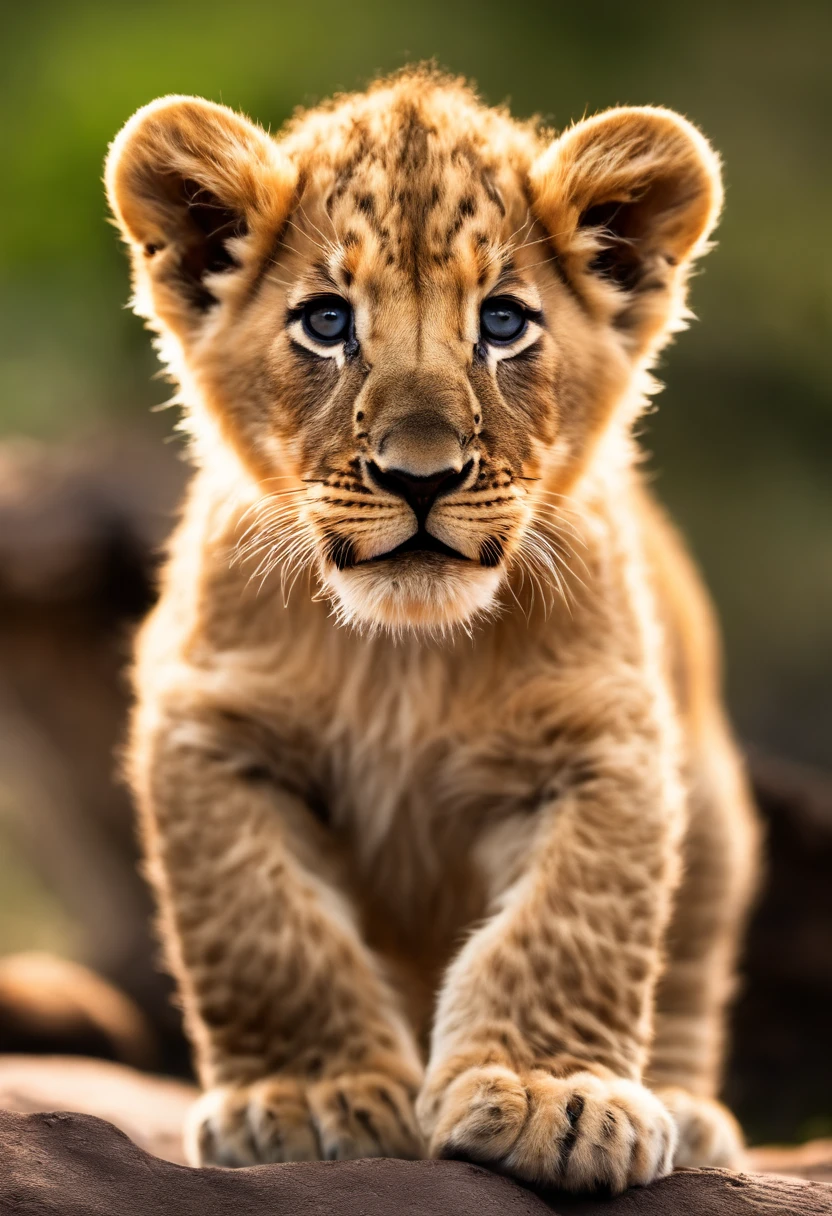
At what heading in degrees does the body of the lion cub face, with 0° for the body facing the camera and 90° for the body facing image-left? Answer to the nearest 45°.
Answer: approximately 0°
